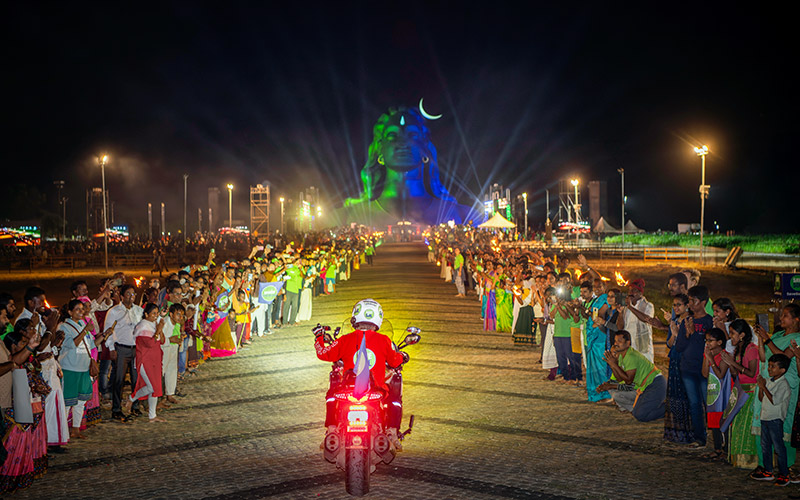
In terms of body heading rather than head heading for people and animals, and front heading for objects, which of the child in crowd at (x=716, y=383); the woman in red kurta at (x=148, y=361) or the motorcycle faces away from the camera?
the motorcycle

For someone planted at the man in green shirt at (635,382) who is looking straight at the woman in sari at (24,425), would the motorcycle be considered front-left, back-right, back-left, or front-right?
front-left

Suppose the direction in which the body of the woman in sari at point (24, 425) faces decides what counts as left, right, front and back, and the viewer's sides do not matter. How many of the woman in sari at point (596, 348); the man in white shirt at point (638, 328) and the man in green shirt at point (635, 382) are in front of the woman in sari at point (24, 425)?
3

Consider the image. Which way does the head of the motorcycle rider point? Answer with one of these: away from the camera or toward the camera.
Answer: away from the camera

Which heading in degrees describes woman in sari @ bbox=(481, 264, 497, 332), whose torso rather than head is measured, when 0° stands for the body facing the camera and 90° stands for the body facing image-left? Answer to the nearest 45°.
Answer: approximately 45°

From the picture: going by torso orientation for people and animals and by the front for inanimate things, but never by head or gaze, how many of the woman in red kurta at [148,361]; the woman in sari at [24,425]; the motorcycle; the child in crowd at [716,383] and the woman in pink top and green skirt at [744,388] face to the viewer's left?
2

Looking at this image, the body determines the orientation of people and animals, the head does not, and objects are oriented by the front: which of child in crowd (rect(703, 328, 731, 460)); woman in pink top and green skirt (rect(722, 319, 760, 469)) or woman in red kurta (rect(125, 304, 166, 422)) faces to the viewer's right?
woman in red kurta (rect(125, 304, 166, 422))

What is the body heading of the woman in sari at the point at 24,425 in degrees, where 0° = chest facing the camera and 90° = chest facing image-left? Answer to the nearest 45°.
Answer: approximately 270°

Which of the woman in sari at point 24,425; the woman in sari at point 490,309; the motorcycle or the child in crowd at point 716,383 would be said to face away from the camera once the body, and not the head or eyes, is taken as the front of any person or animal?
the motorcycle

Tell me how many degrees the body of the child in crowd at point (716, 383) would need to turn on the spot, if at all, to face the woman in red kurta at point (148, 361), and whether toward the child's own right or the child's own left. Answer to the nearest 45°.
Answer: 0° — they already face them

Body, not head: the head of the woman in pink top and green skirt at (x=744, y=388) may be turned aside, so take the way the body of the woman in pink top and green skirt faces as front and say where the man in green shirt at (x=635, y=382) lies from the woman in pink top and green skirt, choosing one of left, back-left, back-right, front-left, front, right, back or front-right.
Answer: front-right

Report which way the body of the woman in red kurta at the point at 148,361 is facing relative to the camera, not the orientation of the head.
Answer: to the viewer's right

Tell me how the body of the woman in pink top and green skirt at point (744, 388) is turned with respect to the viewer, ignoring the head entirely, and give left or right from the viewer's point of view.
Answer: facing to the left of the viewer

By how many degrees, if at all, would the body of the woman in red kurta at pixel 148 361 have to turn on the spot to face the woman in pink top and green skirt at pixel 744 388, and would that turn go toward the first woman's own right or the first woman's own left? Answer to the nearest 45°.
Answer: approximately 45° to the first woman's own right

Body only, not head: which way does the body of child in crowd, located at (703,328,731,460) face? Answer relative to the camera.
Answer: to the viewer's left
